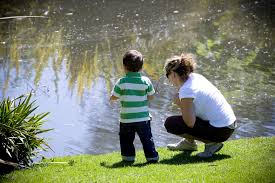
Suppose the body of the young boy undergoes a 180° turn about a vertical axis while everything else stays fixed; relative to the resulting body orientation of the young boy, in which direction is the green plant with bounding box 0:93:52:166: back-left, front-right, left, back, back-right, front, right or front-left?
right

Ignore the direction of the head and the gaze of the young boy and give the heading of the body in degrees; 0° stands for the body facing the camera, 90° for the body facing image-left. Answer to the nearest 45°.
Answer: approximately 180°

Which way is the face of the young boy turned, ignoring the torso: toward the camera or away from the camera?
away from the camera
